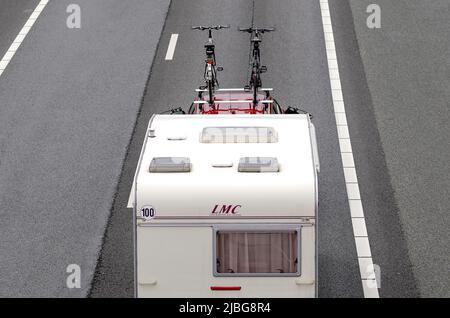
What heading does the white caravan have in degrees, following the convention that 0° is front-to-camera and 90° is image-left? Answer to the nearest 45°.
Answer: approximately 180°
